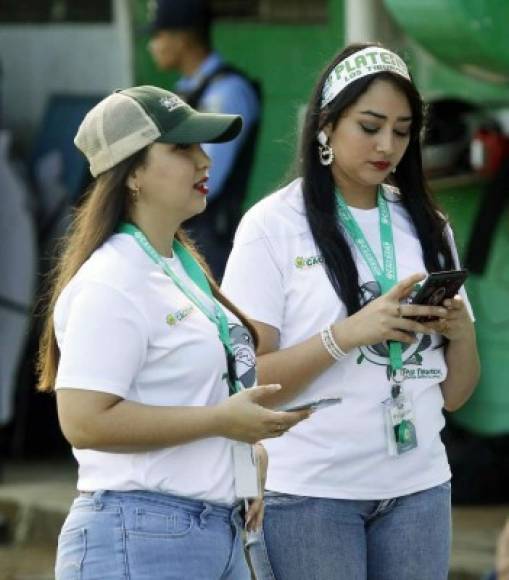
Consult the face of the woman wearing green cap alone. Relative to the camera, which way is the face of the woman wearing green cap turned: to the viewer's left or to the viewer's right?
to the viewer's right

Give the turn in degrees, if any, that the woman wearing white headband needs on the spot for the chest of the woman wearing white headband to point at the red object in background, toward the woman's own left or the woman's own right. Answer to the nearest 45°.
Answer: approximately 135° to the woman's own left

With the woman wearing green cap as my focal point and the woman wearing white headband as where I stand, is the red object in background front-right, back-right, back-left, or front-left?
back-right

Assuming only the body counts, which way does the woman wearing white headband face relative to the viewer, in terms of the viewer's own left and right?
facing the viewer and to the right of the viewer

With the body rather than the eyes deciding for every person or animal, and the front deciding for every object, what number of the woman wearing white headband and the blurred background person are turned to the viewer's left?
1

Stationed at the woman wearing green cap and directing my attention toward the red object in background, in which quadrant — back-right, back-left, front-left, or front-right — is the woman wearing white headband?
front-right

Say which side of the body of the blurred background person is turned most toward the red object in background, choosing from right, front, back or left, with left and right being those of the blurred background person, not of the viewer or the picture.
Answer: back

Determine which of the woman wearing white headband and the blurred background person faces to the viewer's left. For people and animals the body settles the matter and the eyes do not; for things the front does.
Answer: the blurred background person

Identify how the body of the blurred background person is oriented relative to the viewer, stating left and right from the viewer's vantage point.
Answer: facing to the left of the viewer

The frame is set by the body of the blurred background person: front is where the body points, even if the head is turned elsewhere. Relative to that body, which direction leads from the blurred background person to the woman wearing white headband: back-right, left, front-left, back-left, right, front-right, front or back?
left
